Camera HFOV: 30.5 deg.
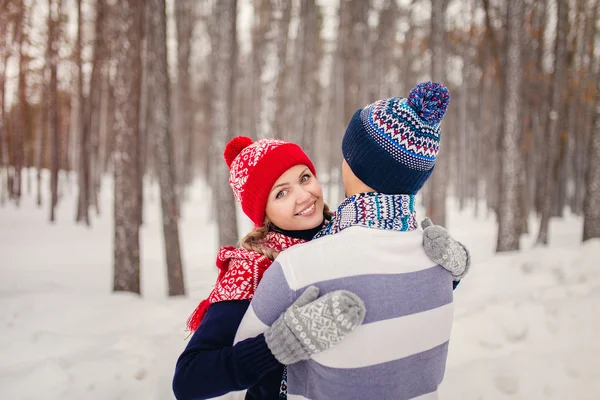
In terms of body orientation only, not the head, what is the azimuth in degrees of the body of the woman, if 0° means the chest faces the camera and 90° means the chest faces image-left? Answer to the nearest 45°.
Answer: approximately 315°

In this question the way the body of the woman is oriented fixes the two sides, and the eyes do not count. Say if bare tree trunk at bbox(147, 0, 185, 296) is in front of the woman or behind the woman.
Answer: behind

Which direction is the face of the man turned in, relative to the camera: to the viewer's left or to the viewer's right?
to the viewer's left

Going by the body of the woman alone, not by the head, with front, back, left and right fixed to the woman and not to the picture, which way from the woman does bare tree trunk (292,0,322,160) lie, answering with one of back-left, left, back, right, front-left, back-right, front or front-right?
back-left

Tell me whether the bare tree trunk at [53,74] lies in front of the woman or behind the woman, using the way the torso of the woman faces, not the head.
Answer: behind
